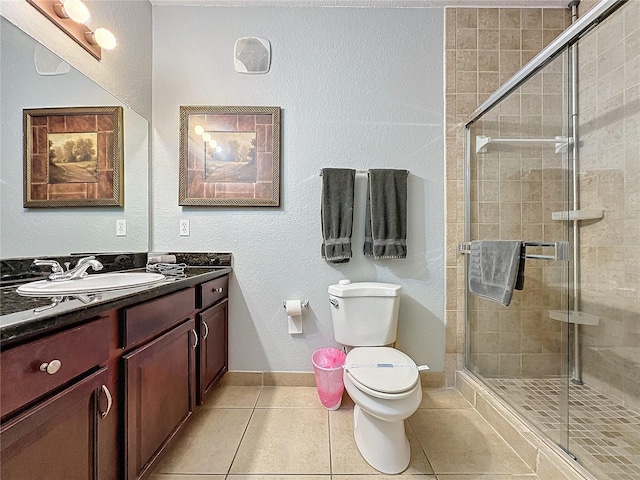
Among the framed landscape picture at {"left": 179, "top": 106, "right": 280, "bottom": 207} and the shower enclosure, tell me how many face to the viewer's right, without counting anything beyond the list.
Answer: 0

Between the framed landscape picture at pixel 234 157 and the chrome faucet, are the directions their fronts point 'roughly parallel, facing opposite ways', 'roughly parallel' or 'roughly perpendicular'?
roughly perpendicular

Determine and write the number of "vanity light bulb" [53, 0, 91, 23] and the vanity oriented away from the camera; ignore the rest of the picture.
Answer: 0

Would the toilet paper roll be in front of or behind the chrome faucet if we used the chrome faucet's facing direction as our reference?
in front

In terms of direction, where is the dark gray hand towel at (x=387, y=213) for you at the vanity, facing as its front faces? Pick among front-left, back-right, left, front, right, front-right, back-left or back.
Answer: front-left

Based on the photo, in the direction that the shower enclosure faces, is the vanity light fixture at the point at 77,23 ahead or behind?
ahead

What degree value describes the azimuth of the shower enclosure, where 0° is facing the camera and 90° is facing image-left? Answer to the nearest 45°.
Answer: approximately 45°
